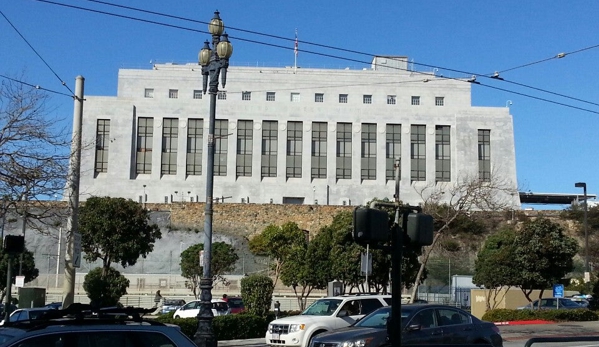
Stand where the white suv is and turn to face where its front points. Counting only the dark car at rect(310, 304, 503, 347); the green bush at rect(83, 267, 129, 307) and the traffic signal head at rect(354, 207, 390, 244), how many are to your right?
1

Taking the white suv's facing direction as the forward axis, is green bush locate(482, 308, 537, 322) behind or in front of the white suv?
behind

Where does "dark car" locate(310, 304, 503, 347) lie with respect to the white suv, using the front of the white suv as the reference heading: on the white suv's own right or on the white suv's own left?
on the white suv's own left

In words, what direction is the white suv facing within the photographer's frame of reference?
facing the viewer and to the left of the viewer
